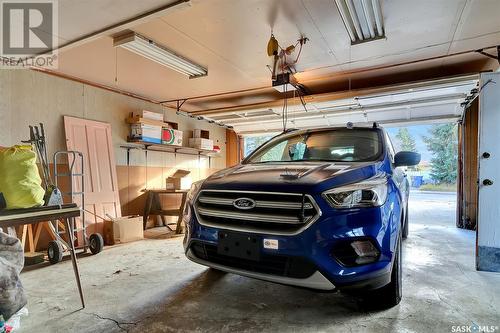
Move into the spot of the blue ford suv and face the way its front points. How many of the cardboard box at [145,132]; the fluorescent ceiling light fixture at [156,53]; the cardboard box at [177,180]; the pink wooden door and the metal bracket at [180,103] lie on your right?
5

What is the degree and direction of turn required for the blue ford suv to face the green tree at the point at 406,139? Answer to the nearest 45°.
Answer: approximately 135° to its right

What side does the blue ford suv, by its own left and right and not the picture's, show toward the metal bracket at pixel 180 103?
right

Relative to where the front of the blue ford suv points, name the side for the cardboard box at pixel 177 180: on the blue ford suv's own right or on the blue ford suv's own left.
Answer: on the blue ford suv's own right

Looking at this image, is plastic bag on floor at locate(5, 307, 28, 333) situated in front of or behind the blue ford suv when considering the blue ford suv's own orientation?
in front

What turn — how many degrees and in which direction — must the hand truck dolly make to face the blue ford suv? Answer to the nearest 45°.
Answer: approximately 45° to its left

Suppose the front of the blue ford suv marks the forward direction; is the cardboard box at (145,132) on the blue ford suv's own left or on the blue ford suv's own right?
on the blue ford suv's own right

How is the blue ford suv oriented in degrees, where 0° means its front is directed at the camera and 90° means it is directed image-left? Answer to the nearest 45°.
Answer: approximately 45°

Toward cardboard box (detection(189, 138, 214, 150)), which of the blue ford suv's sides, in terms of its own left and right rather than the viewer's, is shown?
right

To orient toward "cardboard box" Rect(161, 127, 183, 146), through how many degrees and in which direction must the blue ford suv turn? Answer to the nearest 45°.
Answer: approximately 90° to its right

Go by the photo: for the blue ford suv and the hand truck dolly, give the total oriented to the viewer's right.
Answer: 0
